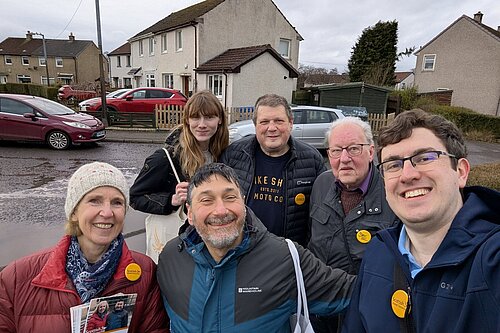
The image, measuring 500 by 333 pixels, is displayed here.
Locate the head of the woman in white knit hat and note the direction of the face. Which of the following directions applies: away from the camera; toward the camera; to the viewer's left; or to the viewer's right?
toward the camera

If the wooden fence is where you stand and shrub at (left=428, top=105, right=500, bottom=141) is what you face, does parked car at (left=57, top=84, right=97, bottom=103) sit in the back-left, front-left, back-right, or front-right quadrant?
back-left

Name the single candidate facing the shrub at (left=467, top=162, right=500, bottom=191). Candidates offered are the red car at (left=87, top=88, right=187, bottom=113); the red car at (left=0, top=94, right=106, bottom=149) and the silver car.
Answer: the red car at (left=0, top=94, right=106, bottom=149)

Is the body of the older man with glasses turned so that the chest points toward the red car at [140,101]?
no

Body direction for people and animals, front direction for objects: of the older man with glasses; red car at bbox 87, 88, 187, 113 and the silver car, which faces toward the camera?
the older man with glasses

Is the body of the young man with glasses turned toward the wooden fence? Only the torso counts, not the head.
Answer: no

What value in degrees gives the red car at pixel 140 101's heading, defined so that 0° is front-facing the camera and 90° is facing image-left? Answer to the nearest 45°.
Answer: approximately 90°

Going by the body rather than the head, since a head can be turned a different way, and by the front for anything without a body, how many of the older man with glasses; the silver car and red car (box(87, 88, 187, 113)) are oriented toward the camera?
1

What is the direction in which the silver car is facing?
to the viewer's left

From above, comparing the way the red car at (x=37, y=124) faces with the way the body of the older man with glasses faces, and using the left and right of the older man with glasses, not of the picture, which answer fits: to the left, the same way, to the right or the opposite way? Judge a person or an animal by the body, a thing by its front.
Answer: to the left

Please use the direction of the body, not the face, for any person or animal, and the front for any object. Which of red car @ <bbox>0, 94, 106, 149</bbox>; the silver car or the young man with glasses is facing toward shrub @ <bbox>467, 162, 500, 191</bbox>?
the red car

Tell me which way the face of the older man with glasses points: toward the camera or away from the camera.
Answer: toward the camera

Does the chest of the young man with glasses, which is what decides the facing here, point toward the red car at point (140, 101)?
no

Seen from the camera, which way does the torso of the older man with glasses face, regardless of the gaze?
toward the camera

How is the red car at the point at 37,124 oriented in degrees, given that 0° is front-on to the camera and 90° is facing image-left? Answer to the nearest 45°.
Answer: approximately 315°

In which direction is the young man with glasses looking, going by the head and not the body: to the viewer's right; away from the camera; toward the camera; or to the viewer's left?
toward the camera

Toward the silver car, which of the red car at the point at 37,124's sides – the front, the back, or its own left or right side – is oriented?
front

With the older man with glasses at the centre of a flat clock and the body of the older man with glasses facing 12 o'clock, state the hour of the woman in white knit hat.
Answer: The woman in white knit hat is roughly at 2 o'clock from the older man with glasses.
